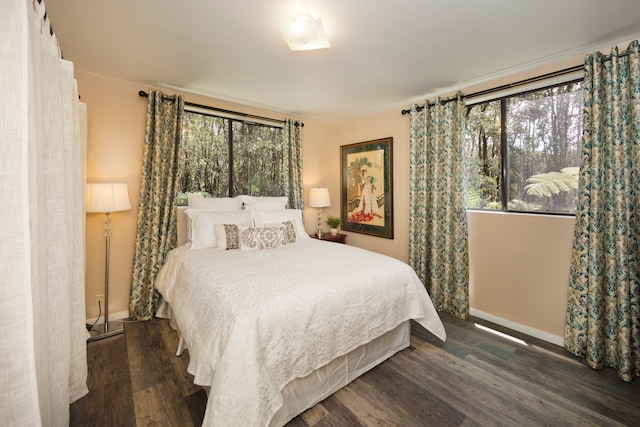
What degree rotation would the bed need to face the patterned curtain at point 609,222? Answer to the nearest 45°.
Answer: approximately 45° to its left

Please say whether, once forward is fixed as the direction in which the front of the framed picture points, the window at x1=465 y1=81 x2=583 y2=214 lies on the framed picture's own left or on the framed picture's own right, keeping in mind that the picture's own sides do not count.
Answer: on the framed picture's own left

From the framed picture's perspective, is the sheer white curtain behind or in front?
in front

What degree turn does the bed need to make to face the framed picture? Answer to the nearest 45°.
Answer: approximately 90° to its left

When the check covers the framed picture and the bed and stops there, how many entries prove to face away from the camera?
0

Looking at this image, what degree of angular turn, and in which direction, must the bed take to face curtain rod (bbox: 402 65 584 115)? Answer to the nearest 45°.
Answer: approximately 45° to its left

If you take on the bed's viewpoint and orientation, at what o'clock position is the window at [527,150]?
The window is roughly at 10 o'clock from the bed.

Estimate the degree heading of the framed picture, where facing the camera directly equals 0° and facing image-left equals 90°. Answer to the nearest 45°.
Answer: approximately 45°

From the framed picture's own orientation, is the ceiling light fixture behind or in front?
in front

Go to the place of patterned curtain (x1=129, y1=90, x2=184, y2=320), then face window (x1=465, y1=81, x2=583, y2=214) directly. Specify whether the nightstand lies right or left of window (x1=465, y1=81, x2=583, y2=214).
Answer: left

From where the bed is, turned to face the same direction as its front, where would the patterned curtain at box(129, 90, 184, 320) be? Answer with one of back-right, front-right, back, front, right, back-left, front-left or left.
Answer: back

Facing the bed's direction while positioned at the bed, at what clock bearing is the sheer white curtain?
The sheer white curtain is roughly at 3 o'clock from the bed.

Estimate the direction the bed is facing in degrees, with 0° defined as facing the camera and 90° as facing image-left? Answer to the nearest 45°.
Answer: approximately 315°
